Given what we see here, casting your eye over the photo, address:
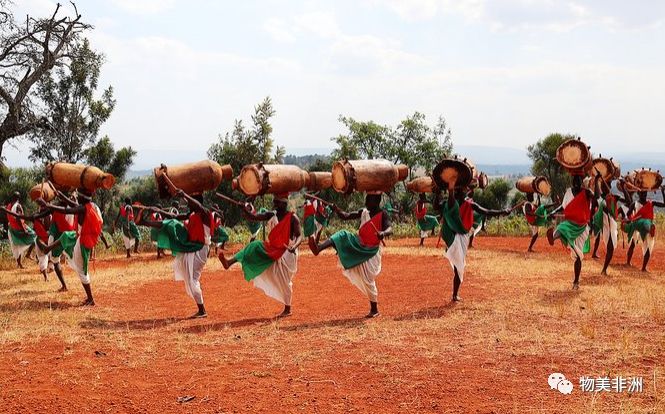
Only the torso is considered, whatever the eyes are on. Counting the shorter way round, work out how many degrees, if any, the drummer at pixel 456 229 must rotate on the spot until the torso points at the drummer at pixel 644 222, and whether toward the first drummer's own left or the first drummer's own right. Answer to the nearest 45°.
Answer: approximately 135° to the first drummer's own left

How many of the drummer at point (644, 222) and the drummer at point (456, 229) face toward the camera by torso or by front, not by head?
2

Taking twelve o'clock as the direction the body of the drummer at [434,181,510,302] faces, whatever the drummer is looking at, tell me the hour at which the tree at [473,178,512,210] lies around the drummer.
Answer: The tree is roughly at 6 o'clock from the drummer.

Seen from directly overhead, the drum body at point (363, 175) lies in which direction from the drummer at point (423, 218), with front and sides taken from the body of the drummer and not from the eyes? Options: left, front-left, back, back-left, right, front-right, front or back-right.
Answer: right

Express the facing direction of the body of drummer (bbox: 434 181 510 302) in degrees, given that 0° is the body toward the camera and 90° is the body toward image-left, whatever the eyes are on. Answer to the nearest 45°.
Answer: approximately 0°

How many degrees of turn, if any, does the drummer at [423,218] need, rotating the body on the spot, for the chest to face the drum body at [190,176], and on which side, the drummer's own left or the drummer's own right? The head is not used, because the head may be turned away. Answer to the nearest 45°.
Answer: approximately 90° to the drummer's own right

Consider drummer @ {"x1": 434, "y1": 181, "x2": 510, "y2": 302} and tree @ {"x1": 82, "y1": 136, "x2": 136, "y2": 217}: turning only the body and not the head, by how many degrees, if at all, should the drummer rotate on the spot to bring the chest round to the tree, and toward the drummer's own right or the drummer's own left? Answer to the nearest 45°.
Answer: approximately 135° to the drummer's own right

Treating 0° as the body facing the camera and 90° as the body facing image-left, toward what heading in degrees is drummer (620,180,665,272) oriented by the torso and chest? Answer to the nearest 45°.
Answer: approximately 0°
